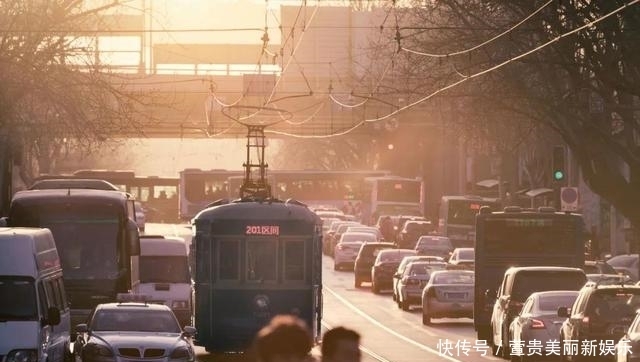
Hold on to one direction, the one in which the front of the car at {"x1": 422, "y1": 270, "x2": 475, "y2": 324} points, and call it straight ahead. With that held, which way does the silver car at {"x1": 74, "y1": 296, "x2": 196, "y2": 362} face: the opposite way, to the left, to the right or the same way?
the opposite way

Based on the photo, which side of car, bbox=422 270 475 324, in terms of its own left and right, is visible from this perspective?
back

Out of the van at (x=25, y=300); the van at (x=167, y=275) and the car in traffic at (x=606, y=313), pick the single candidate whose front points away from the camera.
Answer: the car in traffic

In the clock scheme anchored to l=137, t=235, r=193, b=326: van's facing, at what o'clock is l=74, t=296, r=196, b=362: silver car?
The silver car is roughly at 12 o'clock from the van.

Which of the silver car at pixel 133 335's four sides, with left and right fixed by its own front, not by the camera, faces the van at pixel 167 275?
back

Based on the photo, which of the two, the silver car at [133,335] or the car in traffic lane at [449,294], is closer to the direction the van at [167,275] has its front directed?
the silver car

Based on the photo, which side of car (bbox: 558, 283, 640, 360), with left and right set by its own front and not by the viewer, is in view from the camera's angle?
back

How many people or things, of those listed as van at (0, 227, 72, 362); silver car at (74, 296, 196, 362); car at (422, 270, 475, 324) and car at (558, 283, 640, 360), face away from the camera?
2

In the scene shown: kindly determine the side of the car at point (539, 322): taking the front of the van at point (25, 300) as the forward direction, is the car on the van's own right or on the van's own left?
on the van's own left
